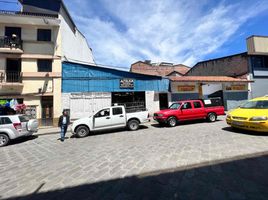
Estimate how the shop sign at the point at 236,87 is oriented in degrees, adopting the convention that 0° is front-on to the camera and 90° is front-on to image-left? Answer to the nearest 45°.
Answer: approximately 0°

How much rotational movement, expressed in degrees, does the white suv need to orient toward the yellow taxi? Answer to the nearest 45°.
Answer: approximately 180°

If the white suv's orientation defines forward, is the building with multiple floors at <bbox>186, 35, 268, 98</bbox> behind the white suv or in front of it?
behind
